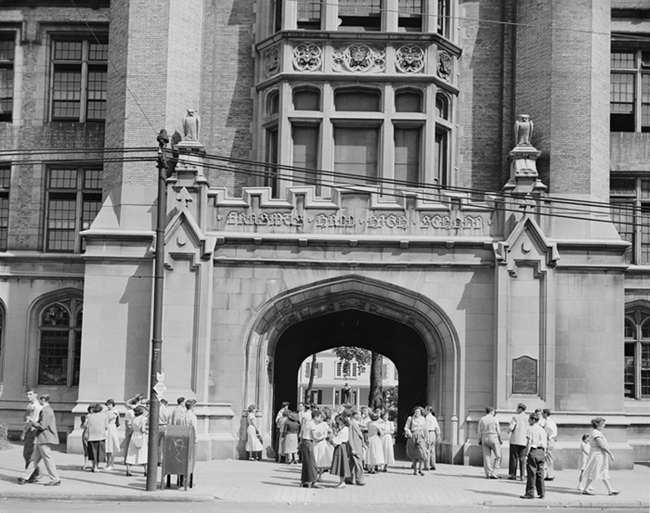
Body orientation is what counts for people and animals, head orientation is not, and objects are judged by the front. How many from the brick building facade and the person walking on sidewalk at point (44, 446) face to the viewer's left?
1

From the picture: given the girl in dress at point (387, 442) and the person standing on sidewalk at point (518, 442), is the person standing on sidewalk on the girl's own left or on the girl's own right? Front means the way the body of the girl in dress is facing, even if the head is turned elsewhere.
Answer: on the girl's own left

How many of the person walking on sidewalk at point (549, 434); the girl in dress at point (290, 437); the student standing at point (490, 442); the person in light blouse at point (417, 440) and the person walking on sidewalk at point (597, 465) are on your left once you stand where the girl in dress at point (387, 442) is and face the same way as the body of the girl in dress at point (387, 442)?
4

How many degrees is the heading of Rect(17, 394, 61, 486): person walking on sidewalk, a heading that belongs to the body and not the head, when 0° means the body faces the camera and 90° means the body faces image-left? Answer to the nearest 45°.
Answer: approximately 90°

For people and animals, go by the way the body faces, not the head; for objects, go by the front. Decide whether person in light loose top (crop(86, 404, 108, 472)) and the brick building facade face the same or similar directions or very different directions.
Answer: very different directions

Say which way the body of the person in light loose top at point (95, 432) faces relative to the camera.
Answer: away from the camera

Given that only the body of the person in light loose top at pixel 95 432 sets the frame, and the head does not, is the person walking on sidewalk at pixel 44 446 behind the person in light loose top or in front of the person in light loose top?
behind

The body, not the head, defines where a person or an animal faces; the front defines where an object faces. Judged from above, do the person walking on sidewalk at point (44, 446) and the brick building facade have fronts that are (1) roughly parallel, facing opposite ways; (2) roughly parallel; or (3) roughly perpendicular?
roughly perpendicular
